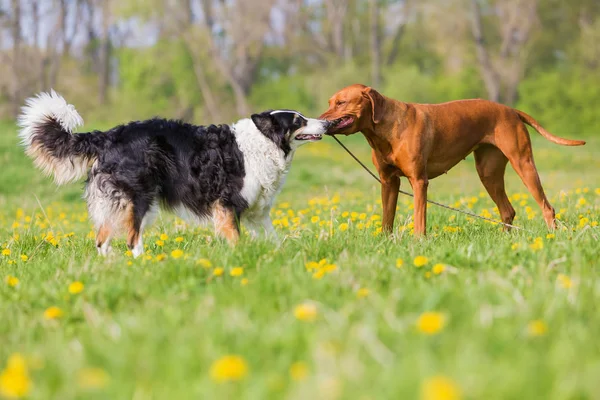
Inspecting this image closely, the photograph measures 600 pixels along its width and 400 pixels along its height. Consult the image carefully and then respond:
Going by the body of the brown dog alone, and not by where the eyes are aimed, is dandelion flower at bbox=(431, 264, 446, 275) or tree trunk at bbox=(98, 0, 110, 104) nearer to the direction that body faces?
the tree trunk

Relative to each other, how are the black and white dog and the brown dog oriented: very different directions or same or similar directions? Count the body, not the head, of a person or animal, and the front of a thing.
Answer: very different directions

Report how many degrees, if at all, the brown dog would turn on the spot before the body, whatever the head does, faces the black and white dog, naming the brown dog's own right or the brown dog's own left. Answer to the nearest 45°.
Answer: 0° — it already faces it

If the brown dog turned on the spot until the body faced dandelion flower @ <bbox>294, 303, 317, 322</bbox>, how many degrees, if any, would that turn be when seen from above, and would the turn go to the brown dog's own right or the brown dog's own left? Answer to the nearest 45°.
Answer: approximately 90° to the brown dog's own left

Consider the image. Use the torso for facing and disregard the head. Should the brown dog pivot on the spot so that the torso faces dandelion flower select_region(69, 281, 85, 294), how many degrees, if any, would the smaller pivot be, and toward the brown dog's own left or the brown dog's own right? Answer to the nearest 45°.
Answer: approximately 45° to the brown dog's own left

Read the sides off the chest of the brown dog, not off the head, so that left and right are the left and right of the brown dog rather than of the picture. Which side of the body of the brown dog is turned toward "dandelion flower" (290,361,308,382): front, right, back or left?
left

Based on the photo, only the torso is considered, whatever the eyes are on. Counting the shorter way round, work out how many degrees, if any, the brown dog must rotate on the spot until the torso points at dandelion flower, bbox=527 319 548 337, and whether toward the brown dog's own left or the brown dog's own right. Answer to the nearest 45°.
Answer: approximately 90° to the brown dog's own left

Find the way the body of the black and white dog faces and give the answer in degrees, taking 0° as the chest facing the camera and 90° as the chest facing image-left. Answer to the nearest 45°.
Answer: approximately 270°

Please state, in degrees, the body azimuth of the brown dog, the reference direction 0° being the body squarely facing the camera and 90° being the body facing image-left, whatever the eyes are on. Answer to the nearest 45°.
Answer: approximately 90°

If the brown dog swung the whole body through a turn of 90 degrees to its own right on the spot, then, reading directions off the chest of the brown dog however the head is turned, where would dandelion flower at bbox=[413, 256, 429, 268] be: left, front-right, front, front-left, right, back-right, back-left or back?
back

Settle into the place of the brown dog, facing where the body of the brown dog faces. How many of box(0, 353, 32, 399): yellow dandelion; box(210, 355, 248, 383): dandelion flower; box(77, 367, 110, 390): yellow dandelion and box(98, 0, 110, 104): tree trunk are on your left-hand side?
3
